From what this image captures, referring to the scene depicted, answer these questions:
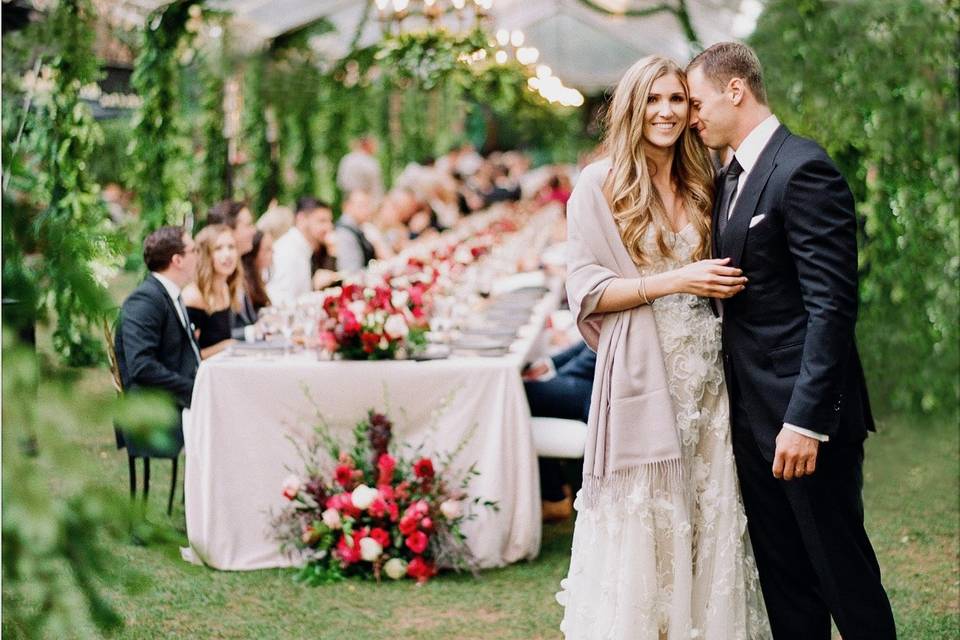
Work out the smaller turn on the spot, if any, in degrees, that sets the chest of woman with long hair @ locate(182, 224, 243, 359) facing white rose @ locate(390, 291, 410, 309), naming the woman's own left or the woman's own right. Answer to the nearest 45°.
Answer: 0° — they already face it

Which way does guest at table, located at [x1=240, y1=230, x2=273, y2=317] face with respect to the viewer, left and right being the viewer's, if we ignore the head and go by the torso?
facing to the right of the viewer

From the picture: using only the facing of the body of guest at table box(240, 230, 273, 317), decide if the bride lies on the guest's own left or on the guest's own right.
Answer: on the guest's own right

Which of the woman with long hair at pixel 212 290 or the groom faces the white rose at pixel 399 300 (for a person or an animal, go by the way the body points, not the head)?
the woman with long hair

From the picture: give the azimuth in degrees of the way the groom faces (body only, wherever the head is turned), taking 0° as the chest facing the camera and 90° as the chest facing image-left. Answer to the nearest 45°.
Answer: approximately 45°

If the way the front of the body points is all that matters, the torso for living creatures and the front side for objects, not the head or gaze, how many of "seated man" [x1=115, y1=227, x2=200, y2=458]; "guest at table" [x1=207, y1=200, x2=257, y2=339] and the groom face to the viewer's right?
2
